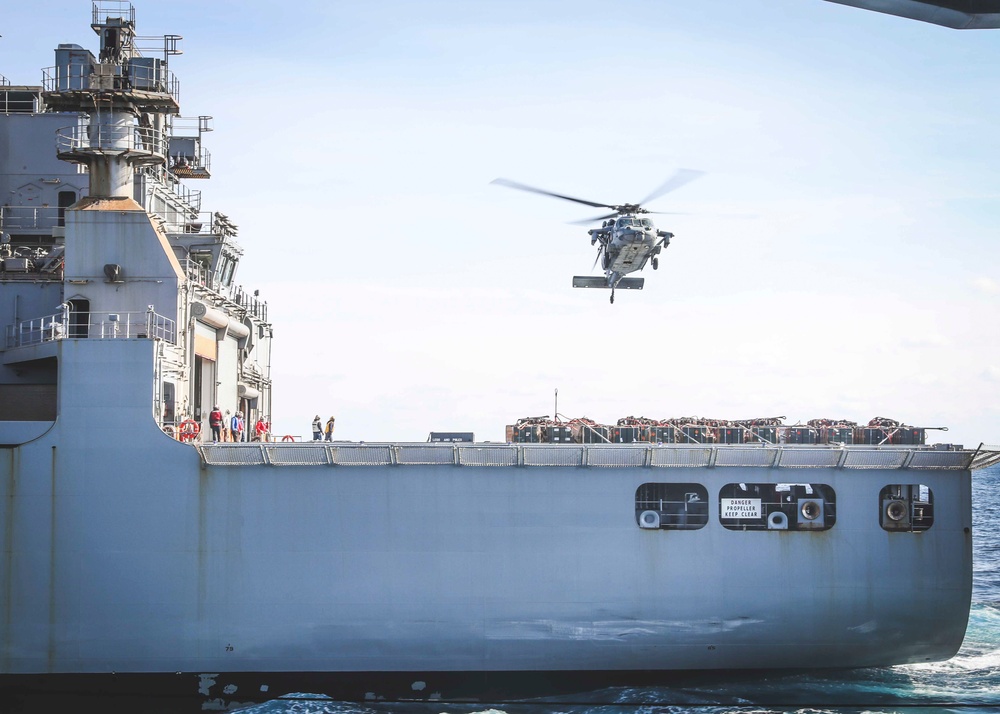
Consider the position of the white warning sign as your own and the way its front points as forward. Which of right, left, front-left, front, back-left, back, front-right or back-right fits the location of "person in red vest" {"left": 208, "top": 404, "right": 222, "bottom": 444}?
right

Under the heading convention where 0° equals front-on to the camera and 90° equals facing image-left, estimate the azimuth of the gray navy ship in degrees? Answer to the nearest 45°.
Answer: approximately 90°

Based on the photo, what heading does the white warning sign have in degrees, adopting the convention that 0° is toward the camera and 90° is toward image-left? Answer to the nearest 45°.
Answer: approximately 0°

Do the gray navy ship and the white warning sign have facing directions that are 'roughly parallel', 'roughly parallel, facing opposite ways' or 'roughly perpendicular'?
roughly perpendicular
